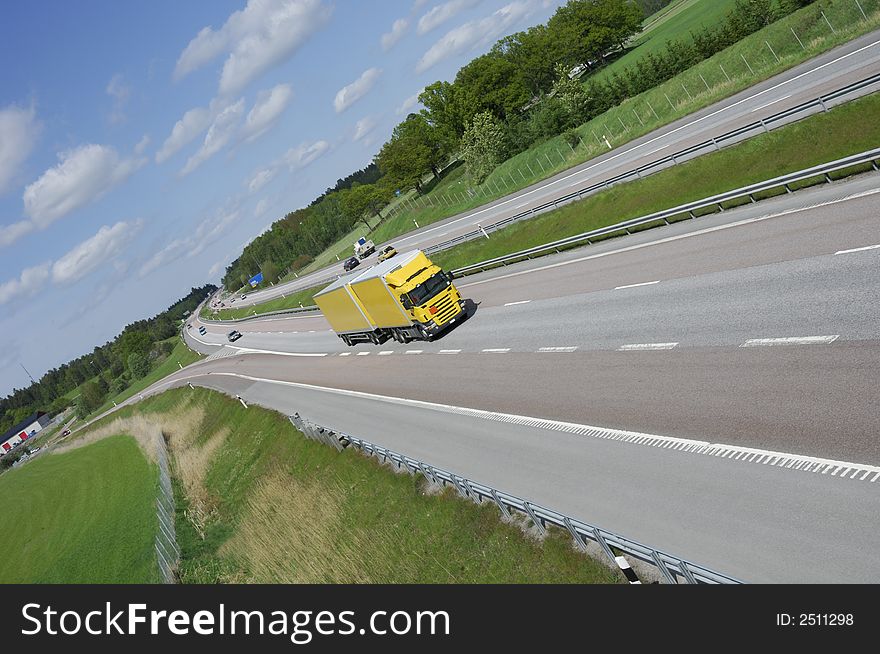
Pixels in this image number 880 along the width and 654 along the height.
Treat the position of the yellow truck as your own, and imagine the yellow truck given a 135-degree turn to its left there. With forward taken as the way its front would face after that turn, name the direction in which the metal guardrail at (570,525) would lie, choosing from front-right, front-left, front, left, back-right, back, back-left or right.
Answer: back

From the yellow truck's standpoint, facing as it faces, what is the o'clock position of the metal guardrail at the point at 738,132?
The metal guardrail is roughly at 11 o'clock from the yellow truck.

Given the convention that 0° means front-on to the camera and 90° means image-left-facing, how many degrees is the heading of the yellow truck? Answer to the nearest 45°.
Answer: approximately 315°
